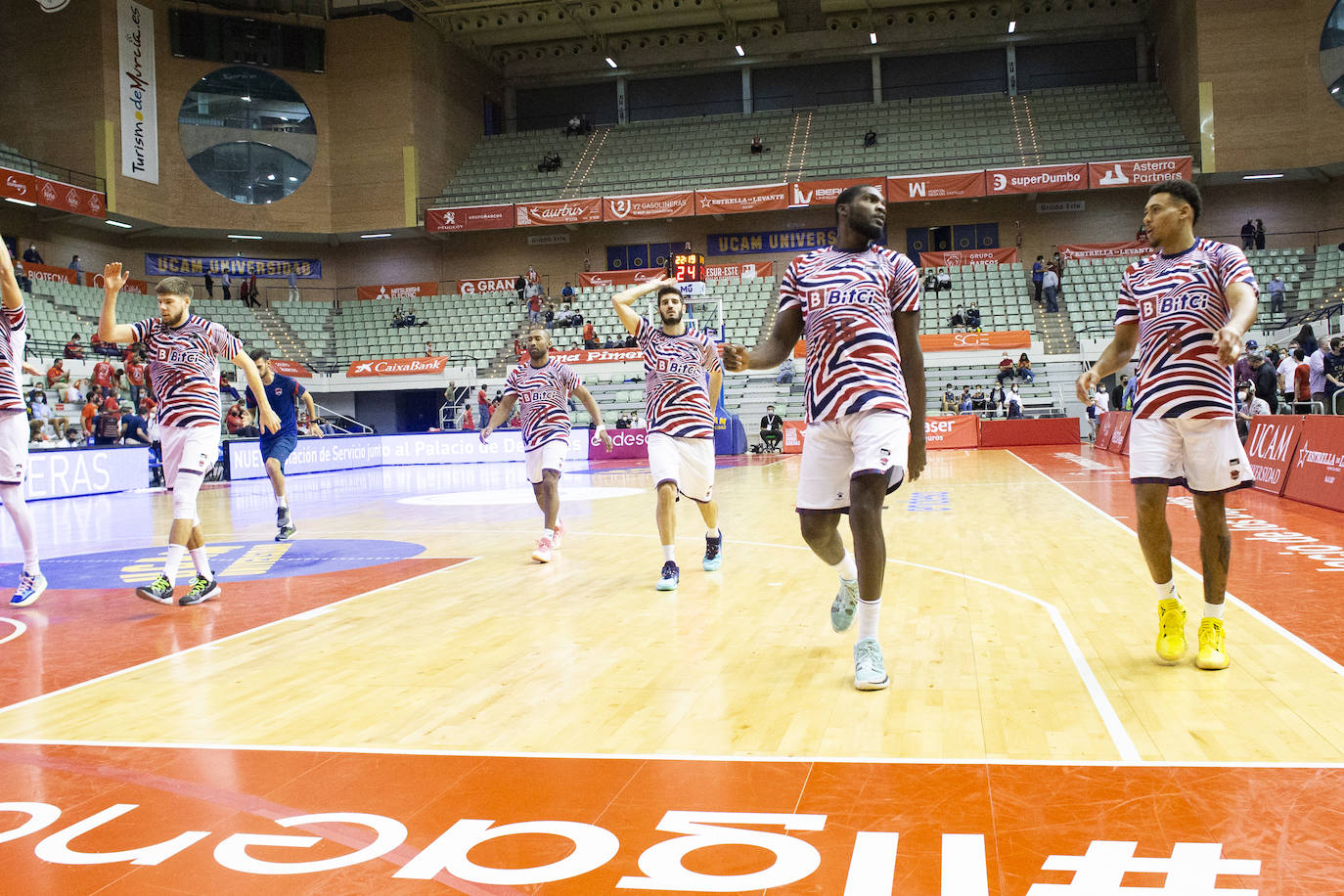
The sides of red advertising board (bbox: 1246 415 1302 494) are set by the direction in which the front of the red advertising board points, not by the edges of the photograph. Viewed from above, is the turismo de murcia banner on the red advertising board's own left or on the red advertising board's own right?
on the red advertising board's own right

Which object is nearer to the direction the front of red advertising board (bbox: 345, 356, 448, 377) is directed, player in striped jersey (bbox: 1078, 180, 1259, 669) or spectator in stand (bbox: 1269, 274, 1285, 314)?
the player in striped jersey

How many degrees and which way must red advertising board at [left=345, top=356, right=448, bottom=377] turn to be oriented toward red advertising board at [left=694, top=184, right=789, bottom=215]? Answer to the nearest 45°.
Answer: approximately 90° to its left

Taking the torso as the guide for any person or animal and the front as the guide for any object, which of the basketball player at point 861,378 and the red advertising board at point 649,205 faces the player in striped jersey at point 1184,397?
the red advertising board

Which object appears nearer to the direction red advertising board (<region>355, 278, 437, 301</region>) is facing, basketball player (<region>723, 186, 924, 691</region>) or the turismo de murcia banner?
the basketball player

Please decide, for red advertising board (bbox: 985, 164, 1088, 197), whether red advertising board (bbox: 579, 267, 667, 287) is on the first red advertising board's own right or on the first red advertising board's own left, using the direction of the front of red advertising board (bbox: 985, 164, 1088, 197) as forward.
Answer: on the first red advertising board's own right

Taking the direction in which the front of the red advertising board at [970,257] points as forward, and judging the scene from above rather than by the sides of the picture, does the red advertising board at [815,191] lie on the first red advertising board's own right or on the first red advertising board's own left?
on the first red advertising board's own right

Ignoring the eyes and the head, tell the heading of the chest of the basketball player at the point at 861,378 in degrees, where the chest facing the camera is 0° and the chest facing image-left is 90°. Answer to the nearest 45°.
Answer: approximately 0°
